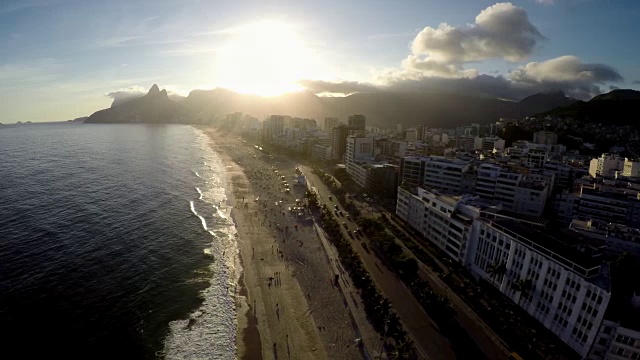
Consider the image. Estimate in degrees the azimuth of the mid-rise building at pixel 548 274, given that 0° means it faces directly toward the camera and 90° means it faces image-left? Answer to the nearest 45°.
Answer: approximately 45°

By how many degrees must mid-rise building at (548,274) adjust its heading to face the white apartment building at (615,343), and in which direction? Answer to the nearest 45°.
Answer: approximately 90° to its left
